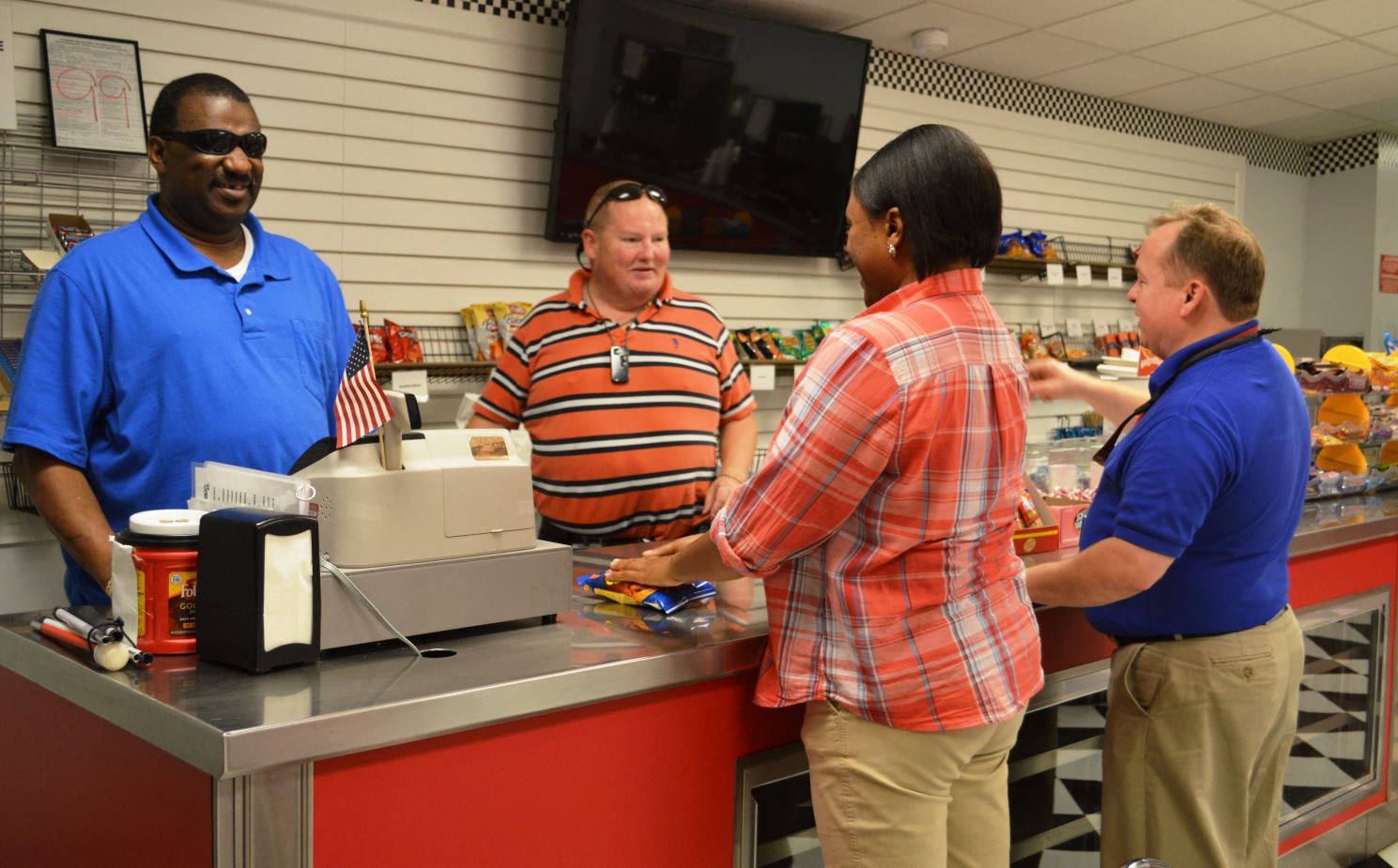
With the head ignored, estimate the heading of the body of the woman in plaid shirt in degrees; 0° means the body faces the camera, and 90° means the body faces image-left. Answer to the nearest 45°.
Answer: approximately 135°

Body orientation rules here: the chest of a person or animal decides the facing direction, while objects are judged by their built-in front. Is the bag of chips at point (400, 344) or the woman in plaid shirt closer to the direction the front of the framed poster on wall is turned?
the woman in plaid shirt

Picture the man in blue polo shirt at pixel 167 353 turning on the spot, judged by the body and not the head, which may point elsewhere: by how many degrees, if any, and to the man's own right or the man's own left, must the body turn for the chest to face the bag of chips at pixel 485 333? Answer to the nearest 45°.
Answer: approximately 90° to the man's own left

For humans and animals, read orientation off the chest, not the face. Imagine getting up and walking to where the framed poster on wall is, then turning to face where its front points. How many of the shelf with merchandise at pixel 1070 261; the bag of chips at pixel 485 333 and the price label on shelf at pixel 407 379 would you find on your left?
3

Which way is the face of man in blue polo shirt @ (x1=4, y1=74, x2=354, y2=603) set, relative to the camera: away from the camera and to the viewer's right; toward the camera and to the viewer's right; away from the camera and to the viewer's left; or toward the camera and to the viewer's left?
toward the camera and to the viewer's right

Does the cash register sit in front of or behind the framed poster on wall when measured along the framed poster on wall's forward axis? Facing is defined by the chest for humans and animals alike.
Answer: in front

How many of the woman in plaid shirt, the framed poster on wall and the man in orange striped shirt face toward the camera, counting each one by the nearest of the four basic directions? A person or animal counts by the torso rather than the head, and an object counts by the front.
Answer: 2

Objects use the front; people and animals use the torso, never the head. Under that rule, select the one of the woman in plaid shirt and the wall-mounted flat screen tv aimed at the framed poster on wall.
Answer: the woman in plaid shirt

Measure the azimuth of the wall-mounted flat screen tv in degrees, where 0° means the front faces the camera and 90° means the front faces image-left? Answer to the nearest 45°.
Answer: approximately 315°

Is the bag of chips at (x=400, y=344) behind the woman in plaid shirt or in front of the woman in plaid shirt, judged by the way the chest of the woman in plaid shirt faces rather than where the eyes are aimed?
in front

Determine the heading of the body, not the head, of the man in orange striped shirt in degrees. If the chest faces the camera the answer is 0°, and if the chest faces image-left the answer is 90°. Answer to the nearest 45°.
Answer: approximately 0°

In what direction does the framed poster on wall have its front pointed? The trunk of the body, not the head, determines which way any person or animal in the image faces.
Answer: toward the camera

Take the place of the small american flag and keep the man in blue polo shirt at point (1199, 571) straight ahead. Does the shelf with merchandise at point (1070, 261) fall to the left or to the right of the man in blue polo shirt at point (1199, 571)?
left

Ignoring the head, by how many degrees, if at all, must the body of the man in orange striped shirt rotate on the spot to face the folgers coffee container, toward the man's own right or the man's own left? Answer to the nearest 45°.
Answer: approximately 45° to the man's own right

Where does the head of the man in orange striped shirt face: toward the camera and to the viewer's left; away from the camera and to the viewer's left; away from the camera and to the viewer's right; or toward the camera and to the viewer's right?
toward the camera and to the viewer's right

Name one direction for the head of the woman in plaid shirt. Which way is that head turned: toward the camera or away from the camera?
away from the camera

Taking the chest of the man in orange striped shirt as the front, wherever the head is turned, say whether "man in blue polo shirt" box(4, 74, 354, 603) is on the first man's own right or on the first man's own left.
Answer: on the first man's own right
